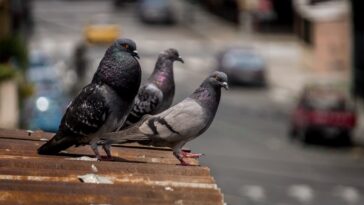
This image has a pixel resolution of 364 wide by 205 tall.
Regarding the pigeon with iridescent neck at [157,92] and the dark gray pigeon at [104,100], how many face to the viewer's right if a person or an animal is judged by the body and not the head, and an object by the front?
2

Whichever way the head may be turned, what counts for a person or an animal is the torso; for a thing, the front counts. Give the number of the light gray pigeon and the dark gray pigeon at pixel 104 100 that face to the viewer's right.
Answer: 2

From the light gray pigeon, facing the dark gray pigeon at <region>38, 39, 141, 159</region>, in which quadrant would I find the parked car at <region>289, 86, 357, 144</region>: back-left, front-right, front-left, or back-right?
back-right

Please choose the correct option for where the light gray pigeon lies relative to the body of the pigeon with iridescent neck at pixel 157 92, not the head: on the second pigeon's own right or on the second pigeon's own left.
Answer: on the second pigeon's own right

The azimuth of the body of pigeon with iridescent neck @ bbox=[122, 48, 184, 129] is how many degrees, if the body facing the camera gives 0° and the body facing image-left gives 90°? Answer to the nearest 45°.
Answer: approximately 270°

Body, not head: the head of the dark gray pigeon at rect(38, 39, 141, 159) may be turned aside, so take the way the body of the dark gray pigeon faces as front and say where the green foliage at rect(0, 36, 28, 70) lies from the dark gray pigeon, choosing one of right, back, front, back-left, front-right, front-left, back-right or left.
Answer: left

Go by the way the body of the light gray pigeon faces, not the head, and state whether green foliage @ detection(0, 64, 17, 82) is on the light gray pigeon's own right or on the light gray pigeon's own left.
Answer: on the light gray pigeon's own left

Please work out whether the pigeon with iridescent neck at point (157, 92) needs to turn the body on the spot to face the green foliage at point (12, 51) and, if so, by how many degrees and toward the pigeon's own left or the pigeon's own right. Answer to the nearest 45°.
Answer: approximately 90° to the pigeon's own left

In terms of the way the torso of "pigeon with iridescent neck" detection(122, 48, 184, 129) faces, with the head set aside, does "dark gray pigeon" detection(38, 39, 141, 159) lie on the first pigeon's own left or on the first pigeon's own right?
on the first pigeon's own right

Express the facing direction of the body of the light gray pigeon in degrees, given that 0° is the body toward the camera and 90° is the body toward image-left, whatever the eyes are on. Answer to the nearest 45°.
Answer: approximately 270°

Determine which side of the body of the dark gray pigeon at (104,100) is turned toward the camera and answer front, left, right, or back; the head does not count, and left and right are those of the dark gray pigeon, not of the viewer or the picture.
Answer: right
